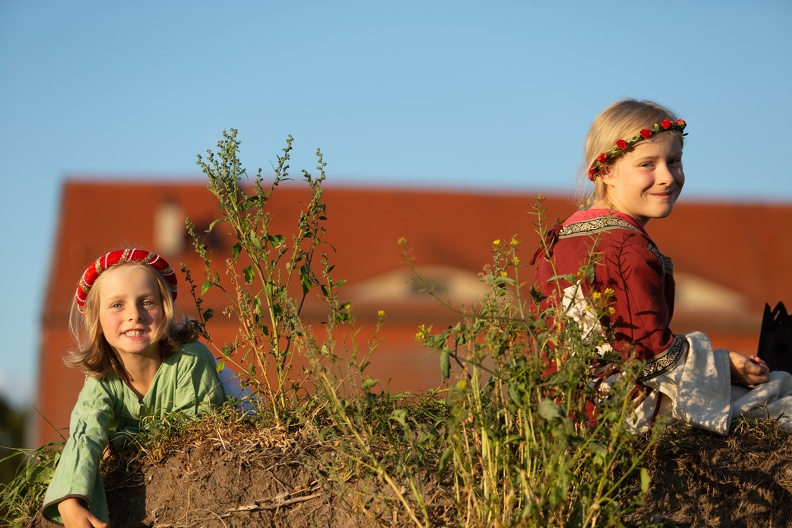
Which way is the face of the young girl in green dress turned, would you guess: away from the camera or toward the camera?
toward the camera

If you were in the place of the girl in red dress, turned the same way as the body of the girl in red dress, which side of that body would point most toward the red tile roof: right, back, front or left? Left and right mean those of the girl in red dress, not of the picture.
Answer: left

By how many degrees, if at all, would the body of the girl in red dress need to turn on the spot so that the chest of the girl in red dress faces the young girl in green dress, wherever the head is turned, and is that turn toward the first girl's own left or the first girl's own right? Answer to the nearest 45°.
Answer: approximately 180°

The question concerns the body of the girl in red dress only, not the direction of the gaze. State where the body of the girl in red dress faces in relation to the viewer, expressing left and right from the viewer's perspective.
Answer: facing to the right of the viewer
